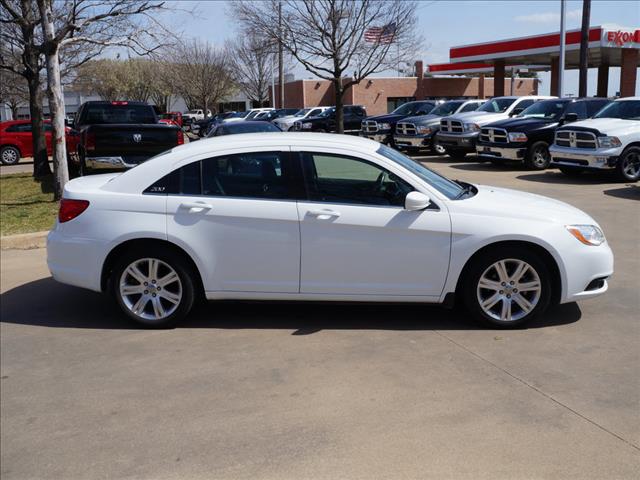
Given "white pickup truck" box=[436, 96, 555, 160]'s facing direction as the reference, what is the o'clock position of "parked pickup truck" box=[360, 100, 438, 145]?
The parked pickup truck is roughly at 3 o'clock from the white pickup truck.

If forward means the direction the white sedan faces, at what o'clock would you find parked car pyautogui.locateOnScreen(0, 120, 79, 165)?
The parked car is roughly at 8 o'clock from the white sedan.

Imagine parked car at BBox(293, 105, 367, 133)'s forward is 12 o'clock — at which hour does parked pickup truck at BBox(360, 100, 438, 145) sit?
parked pickup truck at BBox(360, 100, 438, 145) is roughly at 10 o'clock from parked car at BBox(293, 105, 367, 133).

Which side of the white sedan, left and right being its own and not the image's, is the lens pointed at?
right

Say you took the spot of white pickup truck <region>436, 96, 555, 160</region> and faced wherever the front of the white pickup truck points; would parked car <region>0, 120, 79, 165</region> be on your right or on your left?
on your right

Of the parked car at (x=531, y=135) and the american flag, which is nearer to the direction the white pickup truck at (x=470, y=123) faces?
the parked car

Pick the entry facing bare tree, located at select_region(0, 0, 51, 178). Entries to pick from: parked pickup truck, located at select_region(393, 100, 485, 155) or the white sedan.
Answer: the parked pickup truck

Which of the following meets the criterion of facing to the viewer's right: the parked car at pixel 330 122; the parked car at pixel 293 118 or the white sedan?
the white sedan

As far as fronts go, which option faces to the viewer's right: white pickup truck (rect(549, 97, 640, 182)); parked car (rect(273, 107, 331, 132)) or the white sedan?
the white sedan

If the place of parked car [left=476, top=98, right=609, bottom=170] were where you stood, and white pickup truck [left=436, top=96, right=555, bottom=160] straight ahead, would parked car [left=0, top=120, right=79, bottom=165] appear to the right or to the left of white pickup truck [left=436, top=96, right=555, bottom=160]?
left

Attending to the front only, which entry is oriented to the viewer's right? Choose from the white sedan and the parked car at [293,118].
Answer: the white sedan
